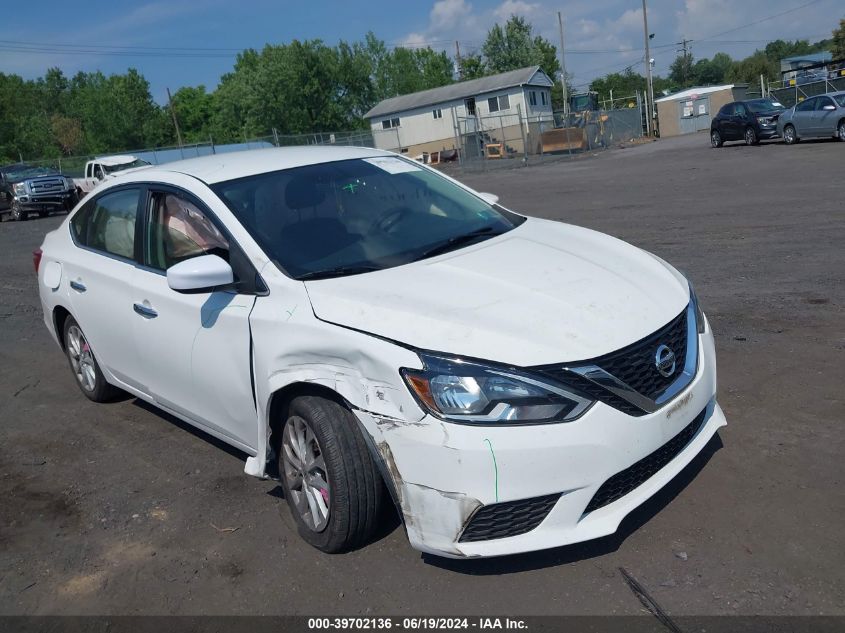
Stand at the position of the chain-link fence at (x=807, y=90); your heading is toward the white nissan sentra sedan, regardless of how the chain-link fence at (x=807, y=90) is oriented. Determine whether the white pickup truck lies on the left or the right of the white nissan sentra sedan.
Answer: right

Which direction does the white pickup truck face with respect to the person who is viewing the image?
facing the viewer and to the right of the viewer

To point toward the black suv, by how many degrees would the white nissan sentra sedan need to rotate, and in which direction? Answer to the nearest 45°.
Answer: approximately 90° to its left

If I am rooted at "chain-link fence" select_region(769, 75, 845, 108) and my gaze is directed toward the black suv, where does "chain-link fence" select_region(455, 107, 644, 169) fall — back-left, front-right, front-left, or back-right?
front-right

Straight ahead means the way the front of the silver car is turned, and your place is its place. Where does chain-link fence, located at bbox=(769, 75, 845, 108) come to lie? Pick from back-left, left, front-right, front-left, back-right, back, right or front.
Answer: back-left

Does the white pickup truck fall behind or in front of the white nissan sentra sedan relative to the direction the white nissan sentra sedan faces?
behind

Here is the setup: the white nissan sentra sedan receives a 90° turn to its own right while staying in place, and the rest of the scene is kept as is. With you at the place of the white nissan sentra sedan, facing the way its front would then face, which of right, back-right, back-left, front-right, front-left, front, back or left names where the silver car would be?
back

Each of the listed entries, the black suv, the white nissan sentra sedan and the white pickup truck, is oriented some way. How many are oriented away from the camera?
0

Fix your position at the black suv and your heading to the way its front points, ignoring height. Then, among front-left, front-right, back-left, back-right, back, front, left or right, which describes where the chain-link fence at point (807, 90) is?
back-left

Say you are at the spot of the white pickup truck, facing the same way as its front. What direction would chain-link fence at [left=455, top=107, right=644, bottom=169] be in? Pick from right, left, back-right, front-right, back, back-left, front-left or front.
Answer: front-left

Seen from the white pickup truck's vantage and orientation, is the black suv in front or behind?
in front

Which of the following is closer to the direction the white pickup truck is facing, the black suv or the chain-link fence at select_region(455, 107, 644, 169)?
the black suv

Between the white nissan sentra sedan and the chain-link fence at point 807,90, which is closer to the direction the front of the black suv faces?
the white nissan sentra sedan

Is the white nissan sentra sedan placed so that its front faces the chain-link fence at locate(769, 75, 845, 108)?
no

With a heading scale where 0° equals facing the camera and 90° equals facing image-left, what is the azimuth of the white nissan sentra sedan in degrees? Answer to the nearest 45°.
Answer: approximately 315°

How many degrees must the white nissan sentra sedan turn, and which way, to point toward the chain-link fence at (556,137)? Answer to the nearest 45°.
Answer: approximately 135° to its left
